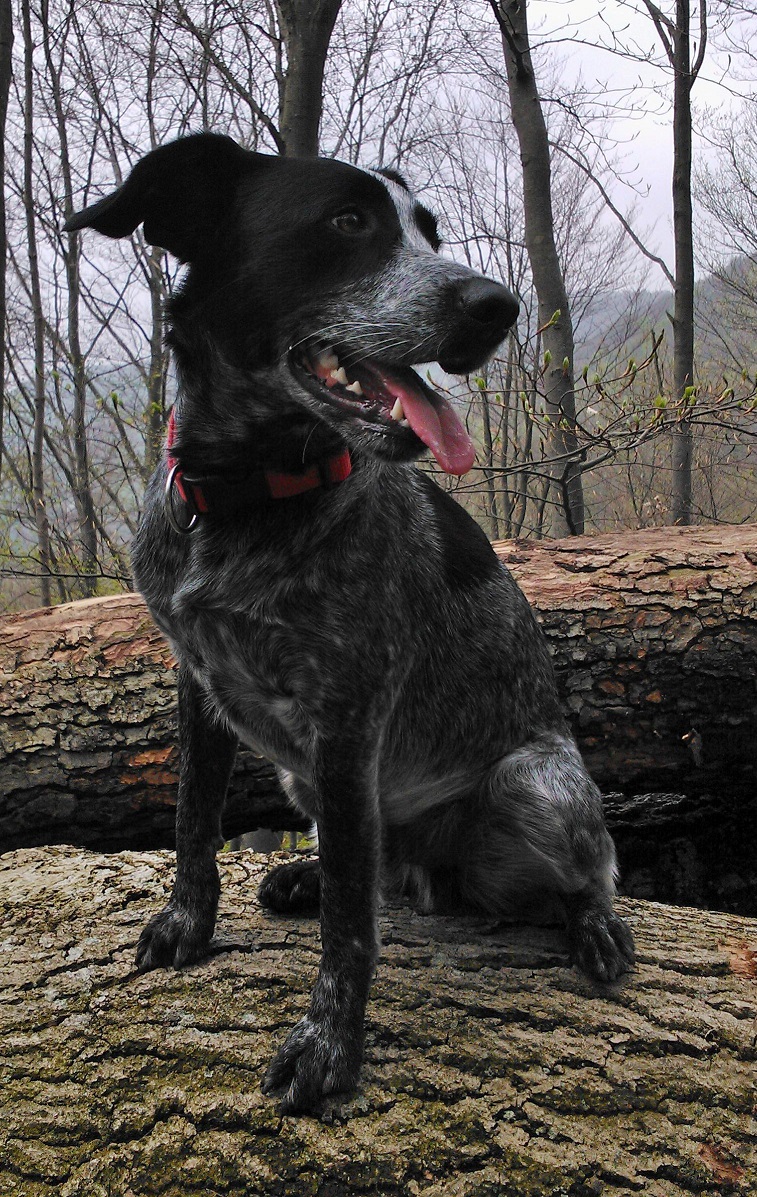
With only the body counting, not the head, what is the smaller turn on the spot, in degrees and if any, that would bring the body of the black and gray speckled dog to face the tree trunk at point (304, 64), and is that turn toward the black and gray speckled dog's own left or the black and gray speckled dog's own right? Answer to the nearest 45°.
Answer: approximately 135° to the black and gray speckled dog's own right

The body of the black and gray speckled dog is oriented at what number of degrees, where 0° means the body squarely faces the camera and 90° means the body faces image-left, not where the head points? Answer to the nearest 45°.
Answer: approximately 45°

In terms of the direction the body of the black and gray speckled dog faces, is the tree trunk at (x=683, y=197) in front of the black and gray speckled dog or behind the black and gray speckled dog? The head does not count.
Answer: behind

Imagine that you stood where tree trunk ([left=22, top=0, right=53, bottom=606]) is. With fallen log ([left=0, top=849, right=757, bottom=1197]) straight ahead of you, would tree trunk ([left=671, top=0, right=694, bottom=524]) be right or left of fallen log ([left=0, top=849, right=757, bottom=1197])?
left

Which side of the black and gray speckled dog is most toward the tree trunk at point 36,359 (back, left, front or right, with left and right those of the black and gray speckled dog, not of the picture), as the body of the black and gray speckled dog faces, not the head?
right

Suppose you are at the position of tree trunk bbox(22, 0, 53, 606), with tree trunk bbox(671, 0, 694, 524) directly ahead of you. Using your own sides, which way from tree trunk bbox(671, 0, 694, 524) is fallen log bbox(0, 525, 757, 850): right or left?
right

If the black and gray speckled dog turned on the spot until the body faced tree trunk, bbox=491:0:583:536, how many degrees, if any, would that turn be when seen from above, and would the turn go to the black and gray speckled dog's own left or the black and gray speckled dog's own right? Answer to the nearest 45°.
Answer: approximately 135° to the black and gray speckled dog's own right
